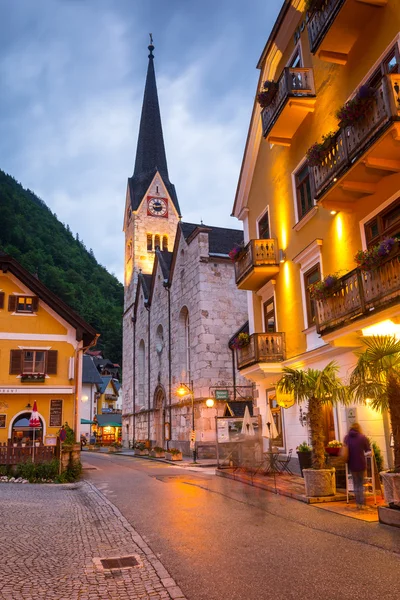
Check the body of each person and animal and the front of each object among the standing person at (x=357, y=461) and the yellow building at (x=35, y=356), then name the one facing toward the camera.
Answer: the yellow building

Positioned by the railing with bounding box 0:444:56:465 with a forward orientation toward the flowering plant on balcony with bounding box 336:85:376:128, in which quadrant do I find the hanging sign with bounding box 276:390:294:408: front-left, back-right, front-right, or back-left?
front-left

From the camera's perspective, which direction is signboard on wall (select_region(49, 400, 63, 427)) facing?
toward the camera

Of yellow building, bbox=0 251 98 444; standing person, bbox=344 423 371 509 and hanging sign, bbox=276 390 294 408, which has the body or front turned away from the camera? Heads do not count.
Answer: the standing person

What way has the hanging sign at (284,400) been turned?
toward the camera

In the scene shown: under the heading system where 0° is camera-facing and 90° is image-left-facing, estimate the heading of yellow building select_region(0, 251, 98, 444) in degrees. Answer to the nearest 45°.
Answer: approximately 0°

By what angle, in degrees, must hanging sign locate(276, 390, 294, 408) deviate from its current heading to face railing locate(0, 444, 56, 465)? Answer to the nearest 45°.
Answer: approximately 90° to its right

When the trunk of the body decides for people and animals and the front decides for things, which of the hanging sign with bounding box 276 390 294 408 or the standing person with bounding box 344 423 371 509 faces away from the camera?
the standing person

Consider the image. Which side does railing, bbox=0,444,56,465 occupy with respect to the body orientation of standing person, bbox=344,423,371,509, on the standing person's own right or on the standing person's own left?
on the standing person's own left

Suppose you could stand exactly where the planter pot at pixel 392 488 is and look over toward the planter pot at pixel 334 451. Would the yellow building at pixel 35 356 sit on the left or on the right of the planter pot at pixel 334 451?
left

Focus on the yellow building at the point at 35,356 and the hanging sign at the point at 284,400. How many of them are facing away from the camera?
0

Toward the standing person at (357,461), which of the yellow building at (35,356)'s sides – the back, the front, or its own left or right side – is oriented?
front

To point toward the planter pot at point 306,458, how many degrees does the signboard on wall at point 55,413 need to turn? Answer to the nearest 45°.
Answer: approximately 45° to its left
